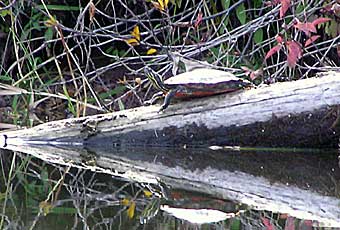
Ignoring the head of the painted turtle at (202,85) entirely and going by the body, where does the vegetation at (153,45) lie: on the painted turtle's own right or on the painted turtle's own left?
on the painted turtle's own right

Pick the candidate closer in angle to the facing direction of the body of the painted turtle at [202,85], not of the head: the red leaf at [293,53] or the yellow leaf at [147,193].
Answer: the yellow leaf

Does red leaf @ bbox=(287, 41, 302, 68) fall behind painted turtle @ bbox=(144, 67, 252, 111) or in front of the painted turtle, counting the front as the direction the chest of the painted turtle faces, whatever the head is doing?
behind

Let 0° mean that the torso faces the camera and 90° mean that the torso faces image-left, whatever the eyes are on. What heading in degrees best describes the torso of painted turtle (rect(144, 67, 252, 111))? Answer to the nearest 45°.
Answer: approximately 90°
